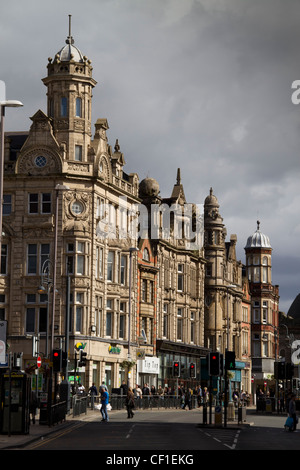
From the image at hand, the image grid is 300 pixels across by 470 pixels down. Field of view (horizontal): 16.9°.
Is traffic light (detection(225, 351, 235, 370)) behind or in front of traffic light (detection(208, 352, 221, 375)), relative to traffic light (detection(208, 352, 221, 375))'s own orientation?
behind

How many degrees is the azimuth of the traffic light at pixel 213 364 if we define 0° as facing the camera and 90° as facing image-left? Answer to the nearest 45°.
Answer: approximately 0°

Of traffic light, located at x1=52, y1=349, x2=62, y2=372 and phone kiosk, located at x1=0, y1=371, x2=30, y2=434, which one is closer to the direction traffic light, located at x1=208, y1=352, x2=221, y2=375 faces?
the phone kiosk

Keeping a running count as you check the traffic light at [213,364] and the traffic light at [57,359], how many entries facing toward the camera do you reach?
2

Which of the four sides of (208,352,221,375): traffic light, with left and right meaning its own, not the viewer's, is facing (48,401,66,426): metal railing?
right

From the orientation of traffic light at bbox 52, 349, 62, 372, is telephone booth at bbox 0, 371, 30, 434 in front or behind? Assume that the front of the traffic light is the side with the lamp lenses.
in front

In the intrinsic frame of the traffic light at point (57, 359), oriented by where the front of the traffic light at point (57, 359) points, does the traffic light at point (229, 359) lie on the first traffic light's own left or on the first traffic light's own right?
on the first traffic light's own left

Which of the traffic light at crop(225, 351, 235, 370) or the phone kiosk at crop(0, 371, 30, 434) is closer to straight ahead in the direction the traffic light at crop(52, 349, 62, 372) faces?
the phone kiosk

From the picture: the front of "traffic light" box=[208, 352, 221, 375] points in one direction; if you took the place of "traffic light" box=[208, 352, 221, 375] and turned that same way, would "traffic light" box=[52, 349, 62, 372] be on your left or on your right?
on your right

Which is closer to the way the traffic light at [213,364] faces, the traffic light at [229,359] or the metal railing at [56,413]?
the metal railing

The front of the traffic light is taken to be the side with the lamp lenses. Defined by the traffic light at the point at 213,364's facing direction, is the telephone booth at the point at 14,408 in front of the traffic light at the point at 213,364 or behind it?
in front
